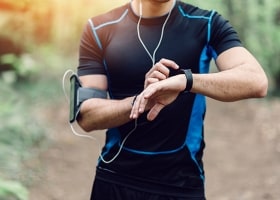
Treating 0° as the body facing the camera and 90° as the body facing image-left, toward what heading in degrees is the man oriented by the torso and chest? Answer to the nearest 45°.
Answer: approximately 0°
